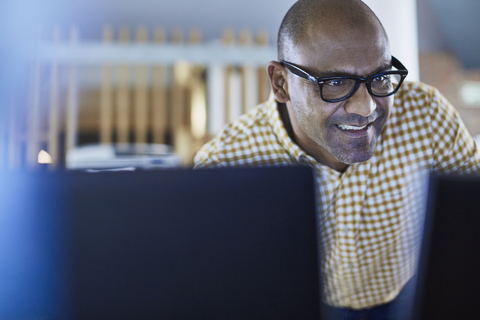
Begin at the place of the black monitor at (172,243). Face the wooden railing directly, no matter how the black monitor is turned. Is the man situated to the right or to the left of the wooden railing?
right

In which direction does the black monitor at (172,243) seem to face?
away from the camera

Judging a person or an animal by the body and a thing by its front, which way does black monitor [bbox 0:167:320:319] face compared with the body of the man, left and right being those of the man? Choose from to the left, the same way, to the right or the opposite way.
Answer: the opposite way

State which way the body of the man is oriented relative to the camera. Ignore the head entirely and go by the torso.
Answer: toward the camera

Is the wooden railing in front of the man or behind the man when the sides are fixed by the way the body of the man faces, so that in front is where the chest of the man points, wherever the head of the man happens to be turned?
behind

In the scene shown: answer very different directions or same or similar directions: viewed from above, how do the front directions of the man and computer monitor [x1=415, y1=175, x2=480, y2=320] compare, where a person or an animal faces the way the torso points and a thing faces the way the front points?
very different directions

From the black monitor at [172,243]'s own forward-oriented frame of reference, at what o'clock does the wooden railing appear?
The wooden railing is roughly at 12 o'clock from the black monitor.

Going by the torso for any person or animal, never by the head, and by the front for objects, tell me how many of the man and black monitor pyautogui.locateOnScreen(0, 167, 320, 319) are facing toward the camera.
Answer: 1

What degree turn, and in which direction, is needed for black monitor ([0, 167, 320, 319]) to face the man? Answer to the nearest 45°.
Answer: approximately 45° to its right

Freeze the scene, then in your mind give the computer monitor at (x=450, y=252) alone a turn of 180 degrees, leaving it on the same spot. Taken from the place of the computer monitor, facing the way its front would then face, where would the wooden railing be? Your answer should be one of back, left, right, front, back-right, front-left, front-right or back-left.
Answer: back-right

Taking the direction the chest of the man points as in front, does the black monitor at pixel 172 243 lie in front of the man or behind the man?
in front

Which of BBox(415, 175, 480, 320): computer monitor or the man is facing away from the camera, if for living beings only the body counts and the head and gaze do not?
the computer monitor

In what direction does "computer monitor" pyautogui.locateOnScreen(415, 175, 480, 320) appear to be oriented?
away from the camera

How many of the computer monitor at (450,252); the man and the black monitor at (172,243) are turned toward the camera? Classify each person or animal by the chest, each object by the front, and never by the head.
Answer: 1
